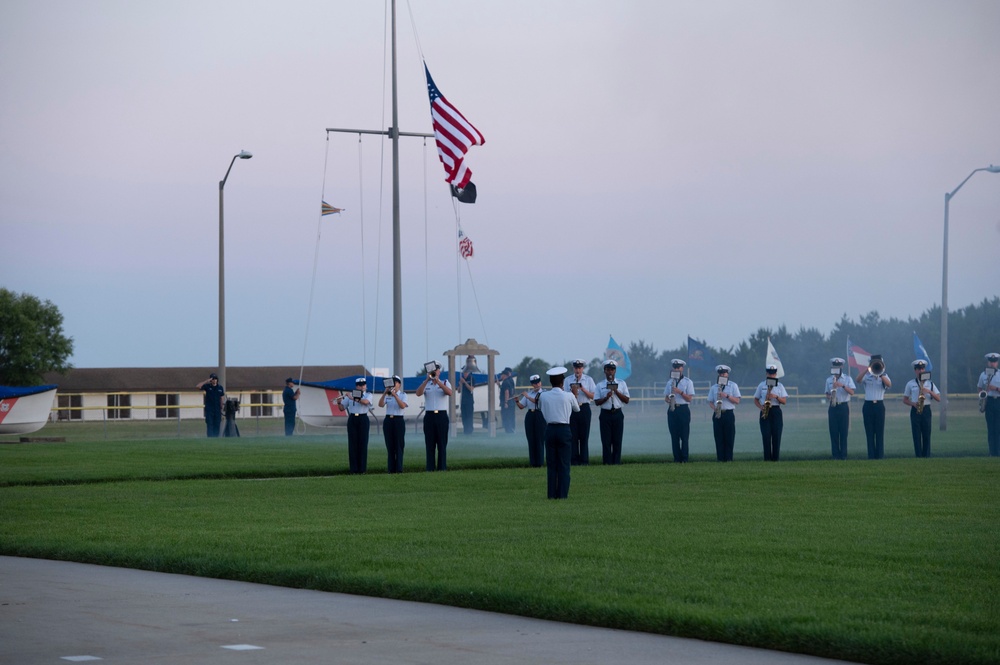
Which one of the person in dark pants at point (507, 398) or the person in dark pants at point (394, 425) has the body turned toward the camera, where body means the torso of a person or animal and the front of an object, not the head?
the person in dark pants at point (394, 425)

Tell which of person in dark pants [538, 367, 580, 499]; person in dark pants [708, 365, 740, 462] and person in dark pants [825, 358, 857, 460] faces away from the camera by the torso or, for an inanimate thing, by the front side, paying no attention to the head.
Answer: person in dark pants [538, 367, 580, 499]

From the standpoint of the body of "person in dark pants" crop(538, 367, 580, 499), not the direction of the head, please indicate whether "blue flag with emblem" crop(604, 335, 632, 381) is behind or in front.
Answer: in front

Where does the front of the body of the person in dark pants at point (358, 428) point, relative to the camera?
toward the camera

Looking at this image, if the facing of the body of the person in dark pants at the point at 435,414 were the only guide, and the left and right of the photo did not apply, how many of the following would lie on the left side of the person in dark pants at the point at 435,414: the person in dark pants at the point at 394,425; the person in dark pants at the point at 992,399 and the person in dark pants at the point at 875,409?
2

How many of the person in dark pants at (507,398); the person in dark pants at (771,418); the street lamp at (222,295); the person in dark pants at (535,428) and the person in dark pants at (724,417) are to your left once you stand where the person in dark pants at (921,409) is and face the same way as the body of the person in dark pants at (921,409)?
0

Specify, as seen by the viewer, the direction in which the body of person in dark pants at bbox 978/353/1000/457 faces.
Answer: toward the camera

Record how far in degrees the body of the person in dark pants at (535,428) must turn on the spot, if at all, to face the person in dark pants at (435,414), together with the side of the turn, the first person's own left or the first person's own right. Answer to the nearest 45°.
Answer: approximately 90° to the first person's own right

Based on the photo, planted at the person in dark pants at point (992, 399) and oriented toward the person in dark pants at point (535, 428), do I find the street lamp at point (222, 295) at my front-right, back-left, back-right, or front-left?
front-right

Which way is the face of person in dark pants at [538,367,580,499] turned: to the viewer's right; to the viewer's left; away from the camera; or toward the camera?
away from the camera

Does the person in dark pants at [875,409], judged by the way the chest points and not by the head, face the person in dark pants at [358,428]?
no

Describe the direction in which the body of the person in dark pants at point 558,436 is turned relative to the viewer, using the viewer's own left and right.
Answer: facing away from the viewer

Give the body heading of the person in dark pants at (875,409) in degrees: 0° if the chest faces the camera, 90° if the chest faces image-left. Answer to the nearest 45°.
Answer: approximately 0°

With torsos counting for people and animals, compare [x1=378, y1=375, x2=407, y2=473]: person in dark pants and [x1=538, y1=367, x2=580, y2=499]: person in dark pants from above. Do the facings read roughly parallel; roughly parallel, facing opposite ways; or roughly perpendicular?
roughly parallel, facing opposite ways

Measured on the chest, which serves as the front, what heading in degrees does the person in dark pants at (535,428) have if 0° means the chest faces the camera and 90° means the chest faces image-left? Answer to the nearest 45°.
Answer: approximately 0°

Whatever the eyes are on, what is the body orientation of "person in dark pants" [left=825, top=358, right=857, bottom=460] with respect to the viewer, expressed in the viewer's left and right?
facing the viewer

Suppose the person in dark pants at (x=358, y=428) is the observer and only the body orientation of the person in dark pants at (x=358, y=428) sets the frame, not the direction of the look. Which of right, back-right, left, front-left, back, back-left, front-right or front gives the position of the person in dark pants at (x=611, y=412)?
left

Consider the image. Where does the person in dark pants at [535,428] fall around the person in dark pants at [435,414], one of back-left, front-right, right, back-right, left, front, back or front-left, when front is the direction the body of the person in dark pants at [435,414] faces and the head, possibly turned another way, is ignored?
left

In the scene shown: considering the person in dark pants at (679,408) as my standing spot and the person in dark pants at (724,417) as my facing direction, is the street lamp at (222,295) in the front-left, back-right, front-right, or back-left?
back-left

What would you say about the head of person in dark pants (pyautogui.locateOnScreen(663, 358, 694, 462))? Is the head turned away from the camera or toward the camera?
toward the camera
